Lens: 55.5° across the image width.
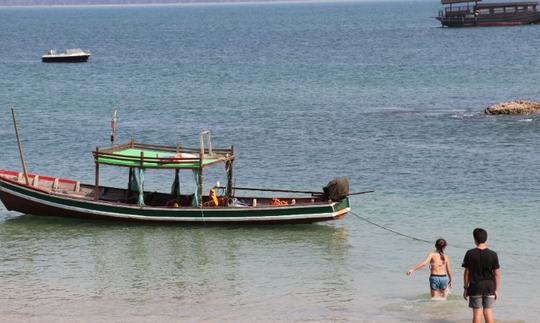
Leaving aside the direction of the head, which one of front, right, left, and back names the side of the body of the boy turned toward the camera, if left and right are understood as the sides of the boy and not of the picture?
back

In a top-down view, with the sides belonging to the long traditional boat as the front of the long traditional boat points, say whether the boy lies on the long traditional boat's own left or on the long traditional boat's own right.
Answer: on the long traditional boat's own left

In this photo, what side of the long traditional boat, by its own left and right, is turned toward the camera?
left

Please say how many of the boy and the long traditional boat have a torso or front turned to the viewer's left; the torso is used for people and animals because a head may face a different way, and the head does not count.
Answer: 1

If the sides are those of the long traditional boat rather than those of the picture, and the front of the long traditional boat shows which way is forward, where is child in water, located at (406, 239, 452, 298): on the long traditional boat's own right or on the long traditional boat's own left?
on the long traditional boat's own left

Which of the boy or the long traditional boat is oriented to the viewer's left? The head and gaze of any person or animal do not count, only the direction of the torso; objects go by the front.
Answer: the long traditional boat

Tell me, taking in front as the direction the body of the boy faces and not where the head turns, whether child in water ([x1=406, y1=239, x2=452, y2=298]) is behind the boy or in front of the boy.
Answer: in front
